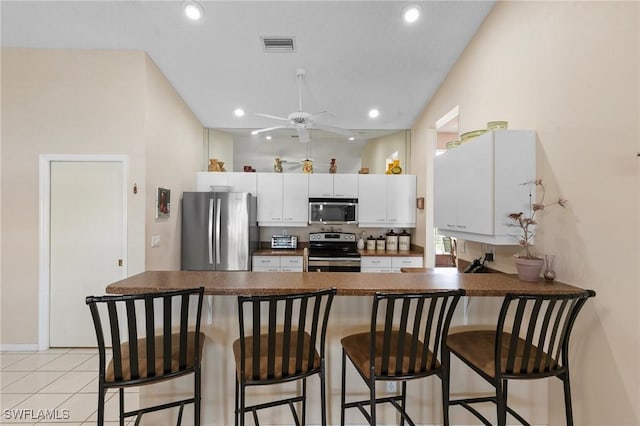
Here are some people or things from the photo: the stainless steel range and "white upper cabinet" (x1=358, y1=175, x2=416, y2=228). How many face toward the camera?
2

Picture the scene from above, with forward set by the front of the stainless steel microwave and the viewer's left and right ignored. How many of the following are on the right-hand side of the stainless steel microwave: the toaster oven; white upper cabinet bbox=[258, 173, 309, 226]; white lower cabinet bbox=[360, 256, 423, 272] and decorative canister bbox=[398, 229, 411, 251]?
2

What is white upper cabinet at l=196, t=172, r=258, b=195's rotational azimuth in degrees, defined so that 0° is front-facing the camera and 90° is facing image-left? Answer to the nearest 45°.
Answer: approximately 0°

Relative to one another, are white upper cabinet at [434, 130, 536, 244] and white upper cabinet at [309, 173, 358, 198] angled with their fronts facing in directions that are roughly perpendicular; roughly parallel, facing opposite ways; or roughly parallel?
roughly perpendicular
